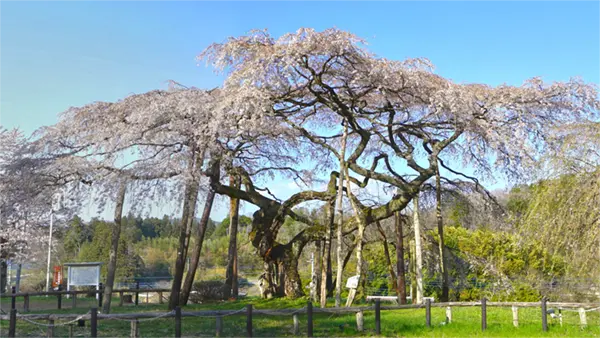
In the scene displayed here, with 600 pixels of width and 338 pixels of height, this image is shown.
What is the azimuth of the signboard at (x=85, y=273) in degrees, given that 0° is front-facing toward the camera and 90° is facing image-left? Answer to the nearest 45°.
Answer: approximately 0°

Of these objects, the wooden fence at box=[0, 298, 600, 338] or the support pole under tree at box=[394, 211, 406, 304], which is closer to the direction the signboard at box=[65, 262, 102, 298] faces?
the wooden fence

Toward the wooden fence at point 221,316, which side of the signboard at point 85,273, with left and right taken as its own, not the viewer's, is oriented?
front

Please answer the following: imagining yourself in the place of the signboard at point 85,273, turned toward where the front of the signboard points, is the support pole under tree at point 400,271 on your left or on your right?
on your left
